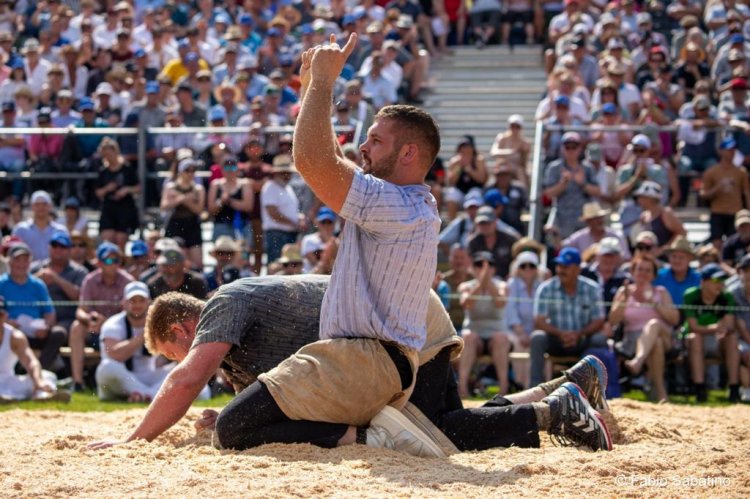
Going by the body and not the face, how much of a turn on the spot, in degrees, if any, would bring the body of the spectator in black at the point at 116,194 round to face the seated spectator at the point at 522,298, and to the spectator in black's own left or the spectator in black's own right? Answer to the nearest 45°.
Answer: approximately 45° to the spectator in black's own left

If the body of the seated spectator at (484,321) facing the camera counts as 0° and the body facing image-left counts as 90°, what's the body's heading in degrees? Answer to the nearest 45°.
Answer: approximately 0°

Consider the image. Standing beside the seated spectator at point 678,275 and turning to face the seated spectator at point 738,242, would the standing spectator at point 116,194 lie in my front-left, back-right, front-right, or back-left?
back-left

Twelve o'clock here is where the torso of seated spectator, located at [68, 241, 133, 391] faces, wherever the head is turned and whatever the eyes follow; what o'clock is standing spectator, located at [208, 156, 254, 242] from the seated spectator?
The standing spectator is roughly at 8 o'clock from the seated spectator.

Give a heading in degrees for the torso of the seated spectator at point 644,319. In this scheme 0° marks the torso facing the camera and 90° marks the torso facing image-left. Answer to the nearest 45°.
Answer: approximately 0°

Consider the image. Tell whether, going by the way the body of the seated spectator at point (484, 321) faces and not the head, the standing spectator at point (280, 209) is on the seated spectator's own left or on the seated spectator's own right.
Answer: on the seated spectator's own right

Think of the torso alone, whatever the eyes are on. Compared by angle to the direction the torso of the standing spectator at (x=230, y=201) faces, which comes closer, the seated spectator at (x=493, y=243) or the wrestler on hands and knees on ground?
the wrestler on hands and knees on ground

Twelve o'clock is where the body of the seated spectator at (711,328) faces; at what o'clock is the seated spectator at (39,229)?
the seated spectator at (39,229) is roughly at 3 o'clock from the seated spectator at (711,328).

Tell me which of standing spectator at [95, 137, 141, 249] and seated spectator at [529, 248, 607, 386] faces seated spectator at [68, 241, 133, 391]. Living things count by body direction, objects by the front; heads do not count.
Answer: the standing spectator

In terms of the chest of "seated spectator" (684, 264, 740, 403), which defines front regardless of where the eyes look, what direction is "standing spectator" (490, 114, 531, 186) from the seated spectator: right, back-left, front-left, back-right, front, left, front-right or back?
back-right

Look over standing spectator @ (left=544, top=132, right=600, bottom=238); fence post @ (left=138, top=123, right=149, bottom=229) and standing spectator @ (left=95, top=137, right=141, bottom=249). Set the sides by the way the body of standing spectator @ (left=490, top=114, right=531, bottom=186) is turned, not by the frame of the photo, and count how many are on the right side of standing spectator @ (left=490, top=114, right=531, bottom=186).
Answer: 2

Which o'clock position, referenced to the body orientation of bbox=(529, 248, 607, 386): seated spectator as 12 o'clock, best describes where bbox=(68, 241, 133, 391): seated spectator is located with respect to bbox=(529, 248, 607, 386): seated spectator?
bbox=(68, 241, 133, 391): seated spectator is roughly at 3 o'clock from bbox=(529, 248, 607, 386): seated spectator.

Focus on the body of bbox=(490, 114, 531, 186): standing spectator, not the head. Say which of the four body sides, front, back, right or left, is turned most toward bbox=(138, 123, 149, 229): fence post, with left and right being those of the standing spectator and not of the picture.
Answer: right

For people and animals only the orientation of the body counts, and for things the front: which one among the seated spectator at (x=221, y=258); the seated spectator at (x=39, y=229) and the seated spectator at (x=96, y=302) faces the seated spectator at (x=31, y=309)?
the seated spectator at (x=39, y=229)
